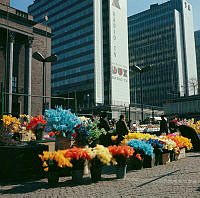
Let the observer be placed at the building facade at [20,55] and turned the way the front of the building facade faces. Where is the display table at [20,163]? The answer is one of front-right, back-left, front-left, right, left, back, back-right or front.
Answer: front-right

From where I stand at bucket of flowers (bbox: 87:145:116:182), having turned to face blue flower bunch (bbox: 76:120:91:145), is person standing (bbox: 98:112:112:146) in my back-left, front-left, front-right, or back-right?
front-right

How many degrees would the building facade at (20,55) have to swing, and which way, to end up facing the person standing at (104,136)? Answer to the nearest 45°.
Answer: approximately 45° to its right

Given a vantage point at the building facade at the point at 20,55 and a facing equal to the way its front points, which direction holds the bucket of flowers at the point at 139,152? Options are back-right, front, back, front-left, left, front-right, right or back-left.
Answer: front-right

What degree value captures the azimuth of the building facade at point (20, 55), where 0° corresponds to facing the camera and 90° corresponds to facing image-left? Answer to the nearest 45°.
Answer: approximately 315°

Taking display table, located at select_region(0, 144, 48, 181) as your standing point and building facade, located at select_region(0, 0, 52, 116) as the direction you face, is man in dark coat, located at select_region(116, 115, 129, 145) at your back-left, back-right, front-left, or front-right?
front-right

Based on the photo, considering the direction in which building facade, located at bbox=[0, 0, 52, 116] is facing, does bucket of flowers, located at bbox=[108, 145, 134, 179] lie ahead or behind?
ahead

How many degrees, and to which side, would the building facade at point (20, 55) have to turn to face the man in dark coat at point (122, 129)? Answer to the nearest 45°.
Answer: approximately 45° to its right

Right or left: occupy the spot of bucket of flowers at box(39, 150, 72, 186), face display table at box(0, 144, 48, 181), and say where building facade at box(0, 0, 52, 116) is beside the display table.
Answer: right

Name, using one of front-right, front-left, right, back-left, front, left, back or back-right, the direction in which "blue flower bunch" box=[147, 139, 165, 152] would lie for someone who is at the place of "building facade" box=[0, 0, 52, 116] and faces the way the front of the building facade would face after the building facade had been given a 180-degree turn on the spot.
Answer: back-left

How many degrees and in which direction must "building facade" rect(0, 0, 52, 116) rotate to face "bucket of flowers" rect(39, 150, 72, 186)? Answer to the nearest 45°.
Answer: approximately 45° to its right

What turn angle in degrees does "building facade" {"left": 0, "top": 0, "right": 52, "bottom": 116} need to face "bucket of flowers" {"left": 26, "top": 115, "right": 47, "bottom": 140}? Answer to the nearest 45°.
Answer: approximately 45° to its right

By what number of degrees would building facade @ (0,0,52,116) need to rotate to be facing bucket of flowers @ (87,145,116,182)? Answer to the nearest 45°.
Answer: approximately 45° to its right
